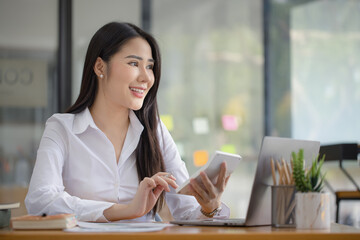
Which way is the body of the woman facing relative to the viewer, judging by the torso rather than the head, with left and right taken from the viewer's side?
facing the viewer and to the right of the viewer

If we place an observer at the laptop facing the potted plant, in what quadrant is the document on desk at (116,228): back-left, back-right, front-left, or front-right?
back-right

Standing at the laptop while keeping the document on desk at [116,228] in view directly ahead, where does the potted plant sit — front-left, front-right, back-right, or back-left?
back-left

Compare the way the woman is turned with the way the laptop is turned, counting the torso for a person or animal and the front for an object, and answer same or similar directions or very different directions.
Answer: very different directions

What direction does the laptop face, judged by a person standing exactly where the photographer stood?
facing away from the viewer and to the left of the viewer

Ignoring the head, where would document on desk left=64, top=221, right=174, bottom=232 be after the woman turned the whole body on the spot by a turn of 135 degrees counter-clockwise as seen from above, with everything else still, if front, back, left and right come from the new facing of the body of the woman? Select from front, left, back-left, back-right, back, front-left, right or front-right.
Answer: back

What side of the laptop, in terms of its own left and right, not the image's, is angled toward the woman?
front

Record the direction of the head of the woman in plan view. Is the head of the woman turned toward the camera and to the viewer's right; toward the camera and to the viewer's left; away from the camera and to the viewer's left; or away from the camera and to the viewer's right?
toward the camera and to the viewer's right
